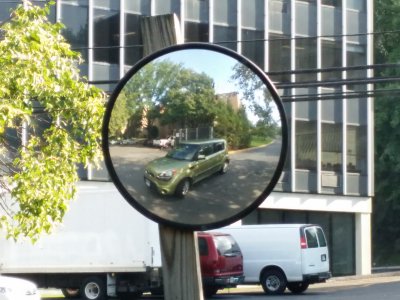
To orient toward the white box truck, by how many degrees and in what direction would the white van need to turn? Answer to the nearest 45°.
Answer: approximately 90° to its left

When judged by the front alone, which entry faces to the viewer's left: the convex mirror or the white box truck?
the white box truck

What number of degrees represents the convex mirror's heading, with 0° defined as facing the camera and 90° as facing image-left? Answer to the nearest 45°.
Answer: approximately 0°

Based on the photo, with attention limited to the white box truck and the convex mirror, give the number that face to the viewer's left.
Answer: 1

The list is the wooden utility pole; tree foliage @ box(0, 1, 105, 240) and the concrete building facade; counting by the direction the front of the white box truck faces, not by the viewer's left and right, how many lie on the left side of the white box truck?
2

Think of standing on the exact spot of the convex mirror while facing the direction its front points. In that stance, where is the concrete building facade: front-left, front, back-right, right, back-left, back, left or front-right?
back

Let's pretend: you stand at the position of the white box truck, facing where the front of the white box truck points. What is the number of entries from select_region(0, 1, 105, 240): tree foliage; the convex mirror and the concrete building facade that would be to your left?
2

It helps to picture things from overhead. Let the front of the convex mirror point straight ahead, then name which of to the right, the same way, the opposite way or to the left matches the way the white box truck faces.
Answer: to the right

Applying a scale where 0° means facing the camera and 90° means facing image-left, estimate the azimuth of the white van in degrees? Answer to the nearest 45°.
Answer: approximately 135°

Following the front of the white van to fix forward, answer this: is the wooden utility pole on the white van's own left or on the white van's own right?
on the white van's own left

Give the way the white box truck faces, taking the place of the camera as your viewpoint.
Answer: facing to the left of the viewer

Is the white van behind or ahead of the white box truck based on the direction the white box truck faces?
behind

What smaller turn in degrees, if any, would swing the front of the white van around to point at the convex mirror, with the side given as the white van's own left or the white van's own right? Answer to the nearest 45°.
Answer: approximately 135° to the white van's own left

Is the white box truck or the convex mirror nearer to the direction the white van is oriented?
the white box truck

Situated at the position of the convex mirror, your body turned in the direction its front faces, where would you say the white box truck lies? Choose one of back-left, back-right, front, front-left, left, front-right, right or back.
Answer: back
